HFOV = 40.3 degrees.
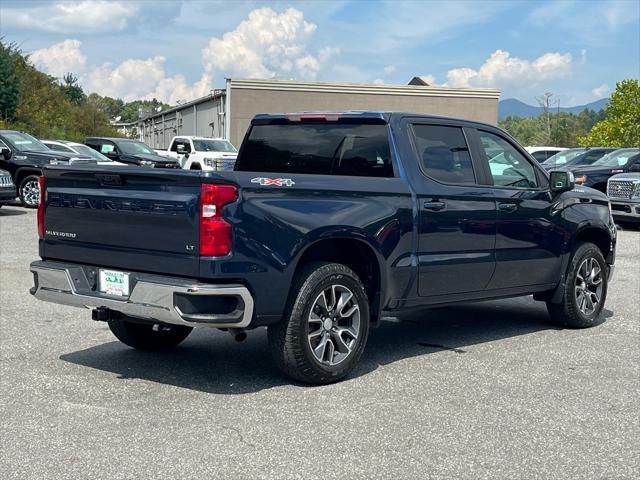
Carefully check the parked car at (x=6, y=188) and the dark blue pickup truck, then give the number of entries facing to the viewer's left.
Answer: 0

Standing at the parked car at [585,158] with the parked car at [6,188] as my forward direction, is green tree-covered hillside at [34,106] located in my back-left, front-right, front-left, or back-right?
front-right

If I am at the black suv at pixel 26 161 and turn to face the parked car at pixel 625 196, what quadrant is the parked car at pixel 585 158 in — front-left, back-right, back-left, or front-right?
front-left

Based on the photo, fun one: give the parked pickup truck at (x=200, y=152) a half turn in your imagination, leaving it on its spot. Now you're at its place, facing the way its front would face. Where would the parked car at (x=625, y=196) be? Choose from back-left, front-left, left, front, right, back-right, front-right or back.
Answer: back

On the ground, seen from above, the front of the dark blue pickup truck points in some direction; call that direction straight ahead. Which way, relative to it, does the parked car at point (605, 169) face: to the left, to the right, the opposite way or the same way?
the opposite way

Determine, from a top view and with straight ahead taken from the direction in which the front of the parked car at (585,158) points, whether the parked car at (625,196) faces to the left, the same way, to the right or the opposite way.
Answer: the same way

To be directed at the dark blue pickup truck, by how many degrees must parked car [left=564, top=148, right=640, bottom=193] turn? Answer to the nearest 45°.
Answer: approximately 45° to its left

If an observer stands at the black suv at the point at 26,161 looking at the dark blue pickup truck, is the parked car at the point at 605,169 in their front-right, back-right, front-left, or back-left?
front-left

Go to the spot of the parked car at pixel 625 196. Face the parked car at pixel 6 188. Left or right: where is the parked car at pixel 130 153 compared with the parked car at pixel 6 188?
right

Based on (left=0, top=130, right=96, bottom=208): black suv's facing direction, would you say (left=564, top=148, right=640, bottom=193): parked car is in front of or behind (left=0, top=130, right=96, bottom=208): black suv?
in front

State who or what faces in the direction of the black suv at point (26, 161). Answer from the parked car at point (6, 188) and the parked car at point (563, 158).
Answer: the parked car at point (563, 158)

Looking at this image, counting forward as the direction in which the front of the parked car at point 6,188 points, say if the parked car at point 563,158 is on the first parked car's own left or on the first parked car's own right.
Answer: on the first parked car's own left

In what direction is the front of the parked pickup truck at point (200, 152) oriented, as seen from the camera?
facing the viewer and to the right of the viewer

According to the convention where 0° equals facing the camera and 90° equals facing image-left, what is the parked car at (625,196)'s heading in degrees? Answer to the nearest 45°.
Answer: approximately 45°

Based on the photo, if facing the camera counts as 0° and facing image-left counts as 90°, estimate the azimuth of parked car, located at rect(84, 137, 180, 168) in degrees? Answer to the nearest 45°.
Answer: approximately 315°

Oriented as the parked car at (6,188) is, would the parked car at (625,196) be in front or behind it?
in front

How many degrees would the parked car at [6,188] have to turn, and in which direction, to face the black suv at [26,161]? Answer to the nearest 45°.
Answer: approximately 135° to its left
